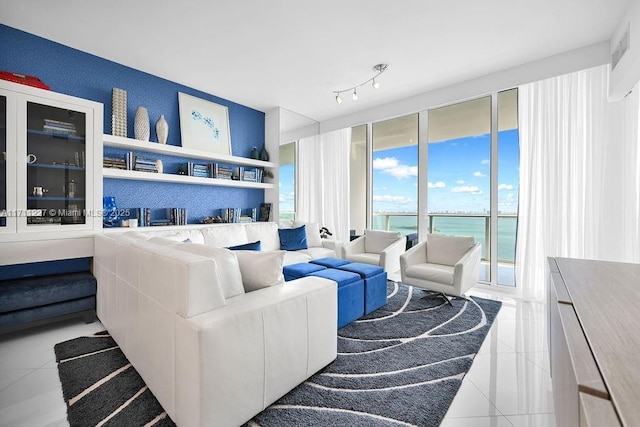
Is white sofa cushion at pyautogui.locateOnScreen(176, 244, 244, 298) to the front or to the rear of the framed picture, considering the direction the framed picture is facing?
to the front

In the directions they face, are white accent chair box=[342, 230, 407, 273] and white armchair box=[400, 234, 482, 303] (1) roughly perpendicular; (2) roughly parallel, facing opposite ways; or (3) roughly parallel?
roughly parallel

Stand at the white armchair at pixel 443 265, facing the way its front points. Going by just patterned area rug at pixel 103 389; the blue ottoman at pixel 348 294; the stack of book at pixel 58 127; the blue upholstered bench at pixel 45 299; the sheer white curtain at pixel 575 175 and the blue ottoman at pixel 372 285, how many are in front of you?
5

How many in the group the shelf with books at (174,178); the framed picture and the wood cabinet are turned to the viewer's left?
1

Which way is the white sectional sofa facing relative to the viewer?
to the viewer's right

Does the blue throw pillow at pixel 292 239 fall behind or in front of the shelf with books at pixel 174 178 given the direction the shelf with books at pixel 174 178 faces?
in front

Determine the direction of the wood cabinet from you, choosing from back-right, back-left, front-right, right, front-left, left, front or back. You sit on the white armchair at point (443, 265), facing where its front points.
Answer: front-left

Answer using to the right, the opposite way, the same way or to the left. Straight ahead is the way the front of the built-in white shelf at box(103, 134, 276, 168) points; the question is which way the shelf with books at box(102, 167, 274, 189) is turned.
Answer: the same way

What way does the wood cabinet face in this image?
to the viewer's left

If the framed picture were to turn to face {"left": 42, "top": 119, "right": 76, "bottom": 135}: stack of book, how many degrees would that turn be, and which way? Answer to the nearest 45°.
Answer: approximately 90° to its right

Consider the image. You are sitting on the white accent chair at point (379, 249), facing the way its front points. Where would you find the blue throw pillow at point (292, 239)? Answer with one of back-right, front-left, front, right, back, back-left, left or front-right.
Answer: front-right

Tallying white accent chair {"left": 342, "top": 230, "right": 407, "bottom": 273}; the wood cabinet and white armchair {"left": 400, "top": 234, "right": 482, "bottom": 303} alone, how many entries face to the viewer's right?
0

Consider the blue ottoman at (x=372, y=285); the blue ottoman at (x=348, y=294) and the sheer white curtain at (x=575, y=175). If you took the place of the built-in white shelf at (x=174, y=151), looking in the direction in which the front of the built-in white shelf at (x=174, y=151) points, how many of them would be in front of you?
3

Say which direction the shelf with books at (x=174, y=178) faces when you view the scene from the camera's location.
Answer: facing the viewer and to the right of the viewer

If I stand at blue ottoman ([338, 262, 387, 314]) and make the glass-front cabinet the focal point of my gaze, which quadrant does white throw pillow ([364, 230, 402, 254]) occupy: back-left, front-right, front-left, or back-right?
back-right
